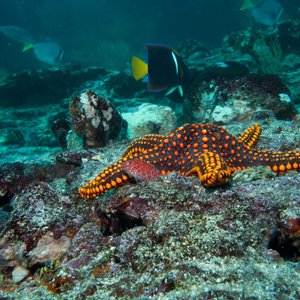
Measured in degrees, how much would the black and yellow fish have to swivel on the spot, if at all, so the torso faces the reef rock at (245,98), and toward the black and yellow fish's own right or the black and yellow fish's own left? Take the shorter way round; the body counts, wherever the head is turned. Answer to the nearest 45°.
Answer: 0° — it already faces it

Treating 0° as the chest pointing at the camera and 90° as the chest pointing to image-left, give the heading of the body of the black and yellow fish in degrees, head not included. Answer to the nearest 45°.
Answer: approximately 270°

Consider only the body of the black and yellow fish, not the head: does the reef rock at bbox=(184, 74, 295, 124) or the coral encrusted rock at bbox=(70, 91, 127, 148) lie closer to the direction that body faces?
the reef rock

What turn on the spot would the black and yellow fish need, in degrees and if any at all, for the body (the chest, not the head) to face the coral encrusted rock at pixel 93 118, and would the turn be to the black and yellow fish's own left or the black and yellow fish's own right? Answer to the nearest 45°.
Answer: approximately 135° to the black and yellow fish's own right

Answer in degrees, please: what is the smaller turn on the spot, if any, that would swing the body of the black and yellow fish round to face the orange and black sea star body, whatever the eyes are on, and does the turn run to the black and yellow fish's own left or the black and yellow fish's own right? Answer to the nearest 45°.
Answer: approximately 90° to the black and yellow fish's own right

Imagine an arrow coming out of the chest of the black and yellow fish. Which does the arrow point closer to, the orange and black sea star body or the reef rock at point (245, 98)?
the reef rock

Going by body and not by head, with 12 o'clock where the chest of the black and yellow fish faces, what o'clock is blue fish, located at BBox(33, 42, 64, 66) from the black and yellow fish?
The blue fish is roughly at 8 o'clock from the black and yellow fish.

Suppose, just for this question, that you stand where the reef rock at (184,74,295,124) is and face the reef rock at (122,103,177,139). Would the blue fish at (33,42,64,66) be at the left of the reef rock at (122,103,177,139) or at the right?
right
